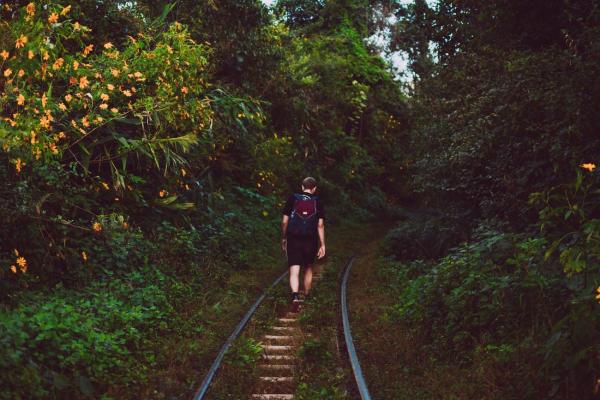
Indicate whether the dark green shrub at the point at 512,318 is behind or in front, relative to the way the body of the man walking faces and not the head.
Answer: behind

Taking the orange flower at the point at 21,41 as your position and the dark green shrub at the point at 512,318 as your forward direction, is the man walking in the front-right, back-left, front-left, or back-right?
front-left

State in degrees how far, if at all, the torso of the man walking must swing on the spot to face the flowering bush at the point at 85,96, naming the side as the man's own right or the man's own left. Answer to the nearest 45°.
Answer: approximately 90° to the man's own left

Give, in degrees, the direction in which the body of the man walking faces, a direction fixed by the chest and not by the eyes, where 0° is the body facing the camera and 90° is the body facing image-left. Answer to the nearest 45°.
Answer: approximately 180°

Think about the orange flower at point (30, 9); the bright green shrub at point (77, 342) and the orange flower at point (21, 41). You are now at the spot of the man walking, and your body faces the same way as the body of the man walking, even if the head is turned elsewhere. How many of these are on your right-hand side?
0

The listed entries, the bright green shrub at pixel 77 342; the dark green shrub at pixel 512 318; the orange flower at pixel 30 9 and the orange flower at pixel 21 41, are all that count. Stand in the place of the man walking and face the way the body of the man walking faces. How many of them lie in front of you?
0

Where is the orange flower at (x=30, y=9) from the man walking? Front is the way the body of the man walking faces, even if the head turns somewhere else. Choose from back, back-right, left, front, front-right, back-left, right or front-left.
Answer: back-left

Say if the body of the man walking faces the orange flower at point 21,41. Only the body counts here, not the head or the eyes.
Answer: no

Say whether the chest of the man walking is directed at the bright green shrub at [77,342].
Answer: no
